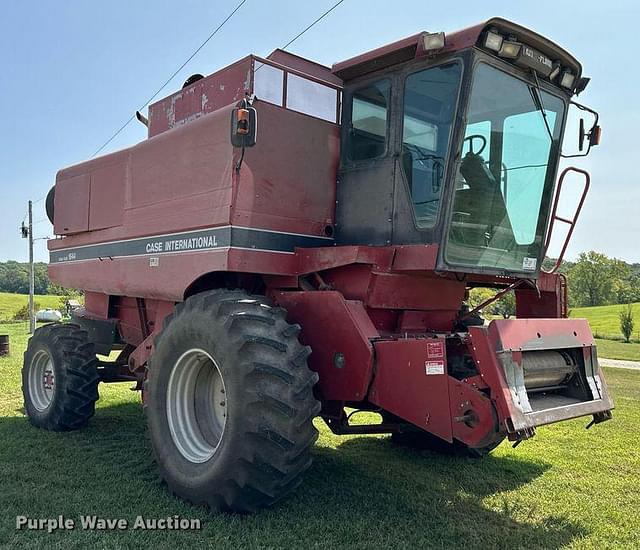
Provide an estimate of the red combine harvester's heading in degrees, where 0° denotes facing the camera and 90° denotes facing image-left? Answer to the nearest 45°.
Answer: approximately 315°
